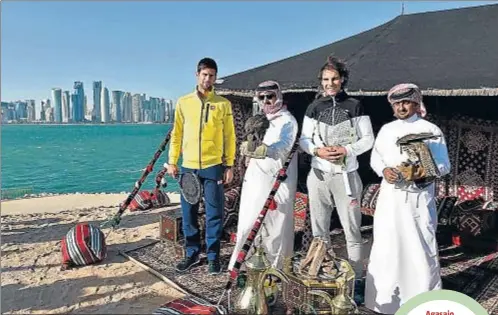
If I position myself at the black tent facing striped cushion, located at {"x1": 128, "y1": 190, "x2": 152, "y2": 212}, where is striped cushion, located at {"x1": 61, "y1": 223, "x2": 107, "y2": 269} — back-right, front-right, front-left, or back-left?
front-left

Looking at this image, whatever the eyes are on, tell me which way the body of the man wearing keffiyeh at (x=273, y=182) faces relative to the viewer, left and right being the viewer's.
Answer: facing the viewer and to the left of the viewer

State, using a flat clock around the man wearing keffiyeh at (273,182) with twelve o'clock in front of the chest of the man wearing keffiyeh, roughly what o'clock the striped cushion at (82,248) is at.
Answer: The striped cushion is roughly at 2 o'clock from the man wearing keffiyeh.

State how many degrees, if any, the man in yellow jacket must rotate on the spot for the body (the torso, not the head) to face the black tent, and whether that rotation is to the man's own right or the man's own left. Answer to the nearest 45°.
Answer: approximately 90° to the man's own left

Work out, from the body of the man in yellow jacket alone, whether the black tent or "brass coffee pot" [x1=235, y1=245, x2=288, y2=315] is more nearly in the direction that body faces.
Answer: the brass coffee pot

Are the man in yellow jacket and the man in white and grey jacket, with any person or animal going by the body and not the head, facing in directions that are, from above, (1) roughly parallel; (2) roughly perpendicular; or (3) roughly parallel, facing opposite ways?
roughly parallel

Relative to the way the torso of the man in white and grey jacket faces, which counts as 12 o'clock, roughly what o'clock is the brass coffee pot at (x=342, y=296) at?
The brass coffee pot is roughly at 12 o'clock from the man in white and grey jacket.

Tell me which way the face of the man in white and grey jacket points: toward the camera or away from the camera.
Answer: toward the camera

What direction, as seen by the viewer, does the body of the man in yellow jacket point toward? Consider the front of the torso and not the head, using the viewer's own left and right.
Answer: facing the viewer

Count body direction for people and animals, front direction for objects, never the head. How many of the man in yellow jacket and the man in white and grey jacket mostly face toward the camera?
2

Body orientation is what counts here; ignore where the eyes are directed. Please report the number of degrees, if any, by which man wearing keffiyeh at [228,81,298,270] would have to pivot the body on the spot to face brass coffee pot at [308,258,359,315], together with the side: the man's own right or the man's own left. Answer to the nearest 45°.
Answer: approximately 45° to the man's own left

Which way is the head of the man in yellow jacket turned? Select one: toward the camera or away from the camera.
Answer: toward the camera
